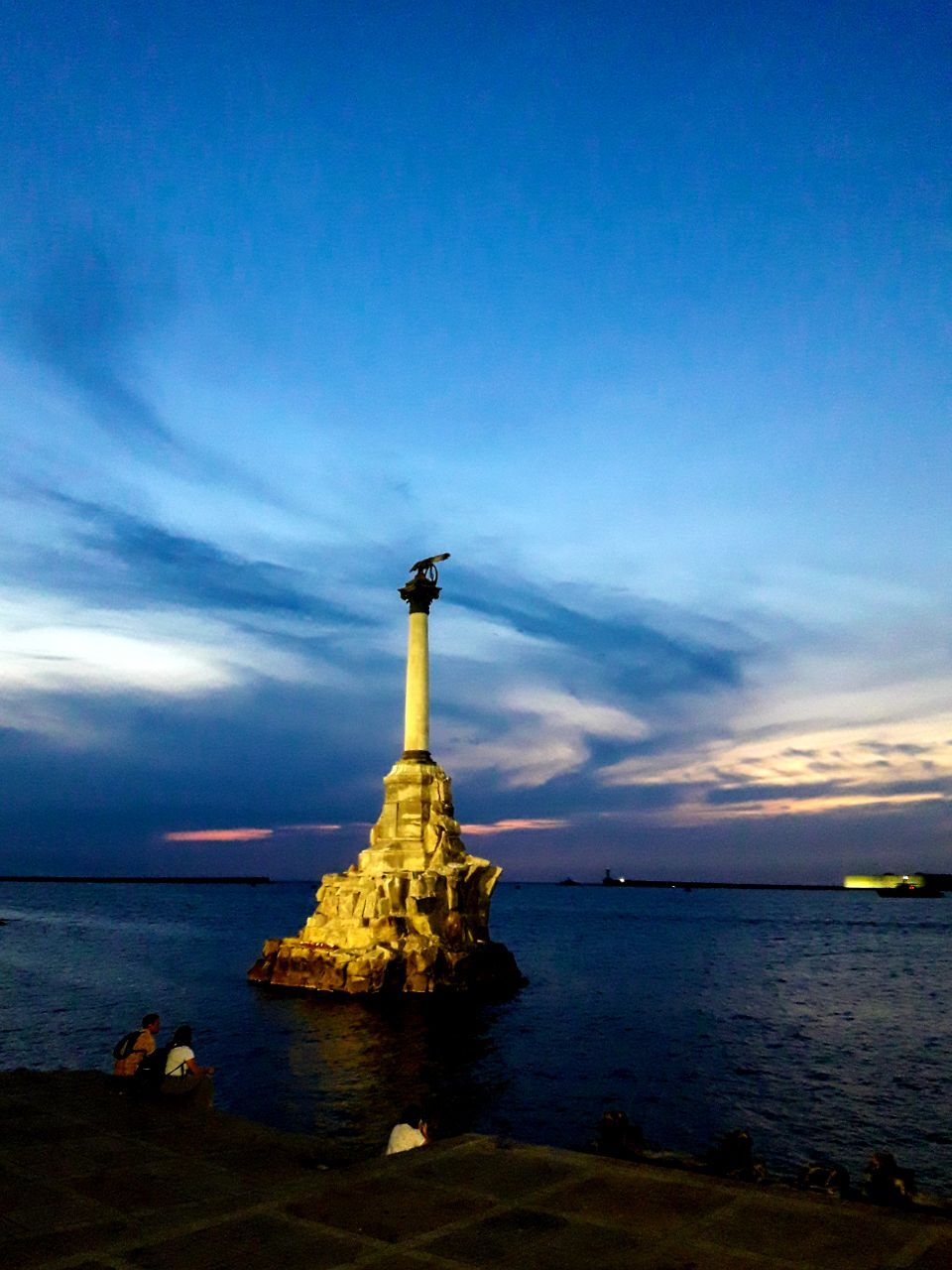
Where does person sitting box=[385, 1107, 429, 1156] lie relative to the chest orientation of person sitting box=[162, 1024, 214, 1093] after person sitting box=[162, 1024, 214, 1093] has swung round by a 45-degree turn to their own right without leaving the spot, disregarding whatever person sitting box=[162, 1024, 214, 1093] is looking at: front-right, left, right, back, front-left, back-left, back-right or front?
front-right

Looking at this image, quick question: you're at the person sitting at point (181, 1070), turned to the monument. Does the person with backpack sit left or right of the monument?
left

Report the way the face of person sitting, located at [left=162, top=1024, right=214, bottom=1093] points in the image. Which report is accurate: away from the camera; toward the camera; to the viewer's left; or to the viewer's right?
away from the camera

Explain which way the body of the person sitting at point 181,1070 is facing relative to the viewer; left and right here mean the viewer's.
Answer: facing away from the viewer and to the right of the viewer

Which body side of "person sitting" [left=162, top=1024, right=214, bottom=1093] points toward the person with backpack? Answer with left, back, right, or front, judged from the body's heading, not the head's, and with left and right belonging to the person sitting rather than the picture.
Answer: left

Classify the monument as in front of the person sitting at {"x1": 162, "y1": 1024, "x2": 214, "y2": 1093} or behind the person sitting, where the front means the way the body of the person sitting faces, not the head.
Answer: in front

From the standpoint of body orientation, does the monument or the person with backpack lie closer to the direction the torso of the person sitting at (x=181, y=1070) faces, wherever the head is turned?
the monument
